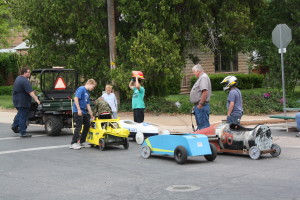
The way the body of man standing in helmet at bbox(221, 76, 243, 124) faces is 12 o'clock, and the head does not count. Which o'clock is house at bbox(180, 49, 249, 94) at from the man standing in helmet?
The house is roughly at 3 o'clock from the man standing in helmet.

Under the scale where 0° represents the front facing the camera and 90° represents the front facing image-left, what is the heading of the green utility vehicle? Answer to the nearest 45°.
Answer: approximately 135°

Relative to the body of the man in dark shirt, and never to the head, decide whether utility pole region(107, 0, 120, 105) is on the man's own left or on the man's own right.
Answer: on the man's own left

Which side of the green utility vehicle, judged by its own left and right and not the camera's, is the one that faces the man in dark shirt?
left

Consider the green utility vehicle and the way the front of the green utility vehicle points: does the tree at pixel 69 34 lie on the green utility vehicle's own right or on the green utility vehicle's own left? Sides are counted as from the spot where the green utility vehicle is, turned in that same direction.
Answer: on the green utility vehicle's own right

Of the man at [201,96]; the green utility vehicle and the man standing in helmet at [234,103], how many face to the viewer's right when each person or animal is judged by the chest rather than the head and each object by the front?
0

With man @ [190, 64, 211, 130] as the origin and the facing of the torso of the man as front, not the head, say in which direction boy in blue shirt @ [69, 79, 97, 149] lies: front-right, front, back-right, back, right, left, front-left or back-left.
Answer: front

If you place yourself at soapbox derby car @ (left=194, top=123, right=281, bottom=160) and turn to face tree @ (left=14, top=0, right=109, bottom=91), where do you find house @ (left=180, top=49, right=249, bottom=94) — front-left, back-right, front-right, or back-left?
front-right

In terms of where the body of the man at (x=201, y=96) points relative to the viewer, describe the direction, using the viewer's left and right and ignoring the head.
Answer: facing to the left of the viewer

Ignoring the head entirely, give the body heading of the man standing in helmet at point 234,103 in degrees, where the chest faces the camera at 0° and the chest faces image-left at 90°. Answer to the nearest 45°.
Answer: approximately 90°

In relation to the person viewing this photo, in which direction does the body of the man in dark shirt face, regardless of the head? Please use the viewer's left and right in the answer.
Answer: facing to the right of the viewer

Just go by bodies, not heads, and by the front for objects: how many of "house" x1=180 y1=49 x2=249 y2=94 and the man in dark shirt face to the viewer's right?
1

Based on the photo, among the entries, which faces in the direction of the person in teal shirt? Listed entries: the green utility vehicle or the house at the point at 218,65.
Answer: the house

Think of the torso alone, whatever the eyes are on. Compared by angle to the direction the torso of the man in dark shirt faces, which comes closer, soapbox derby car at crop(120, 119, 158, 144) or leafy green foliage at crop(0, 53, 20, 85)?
the soapbox derby car

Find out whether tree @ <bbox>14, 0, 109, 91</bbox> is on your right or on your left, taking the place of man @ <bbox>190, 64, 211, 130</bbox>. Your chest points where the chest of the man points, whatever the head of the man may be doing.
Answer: on your right

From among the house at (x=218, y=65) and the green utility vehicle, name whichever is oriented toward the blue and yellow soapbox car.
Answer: the house

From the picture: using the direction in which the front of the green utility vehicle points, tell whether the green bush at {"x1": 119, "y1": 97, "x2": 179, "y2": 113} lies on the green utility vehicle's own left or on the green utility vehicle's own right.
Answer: on the green utility vehicle's own right

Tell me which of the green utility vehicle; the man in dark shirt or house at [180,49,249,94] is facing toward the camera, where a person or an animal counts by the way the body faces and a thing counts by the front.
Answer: the house

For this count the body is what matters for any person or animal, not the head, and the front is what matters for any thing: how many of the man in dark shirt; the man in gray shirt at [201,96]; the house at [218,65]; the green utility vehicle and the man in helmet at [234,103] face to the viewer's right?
1
